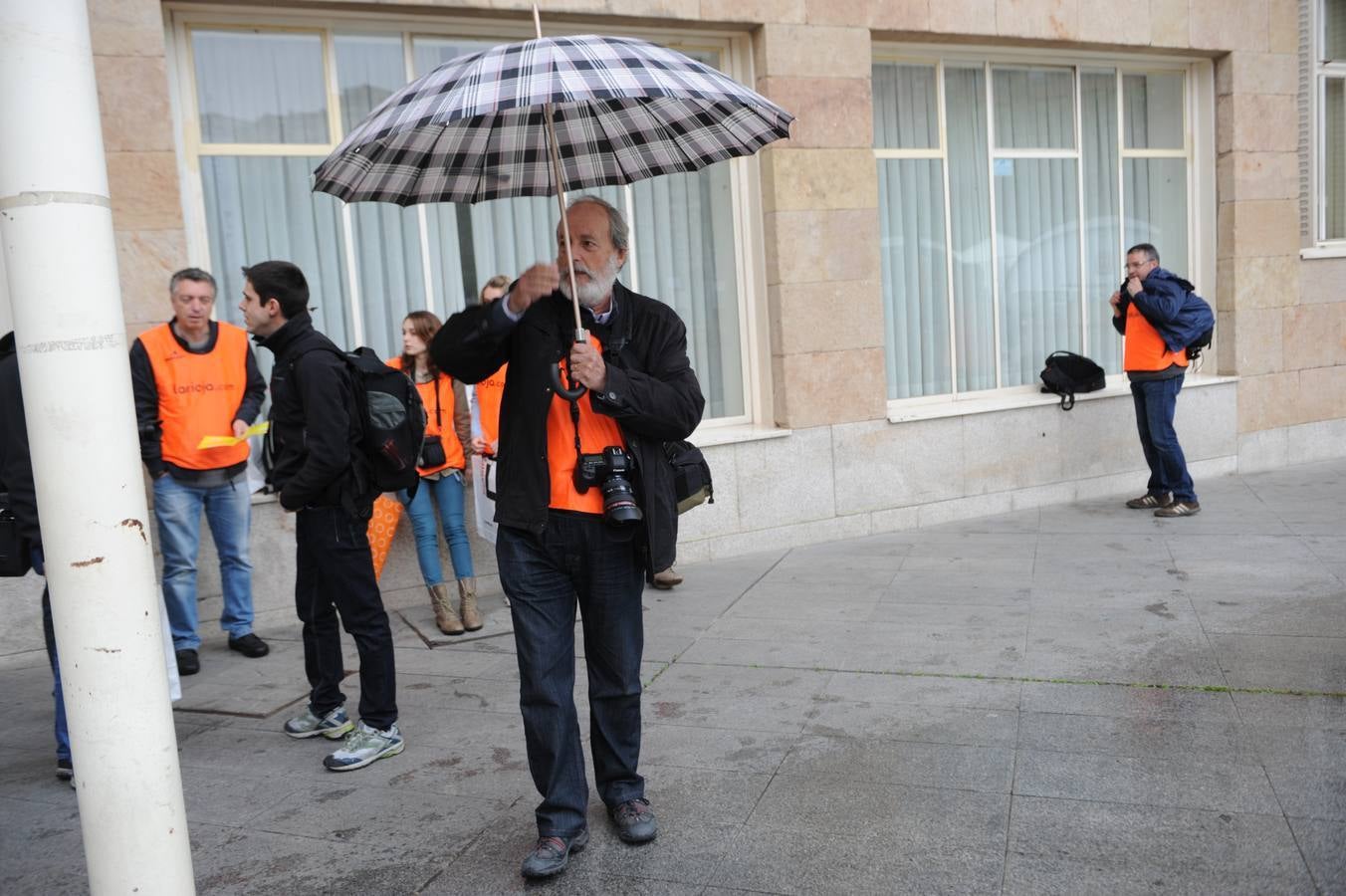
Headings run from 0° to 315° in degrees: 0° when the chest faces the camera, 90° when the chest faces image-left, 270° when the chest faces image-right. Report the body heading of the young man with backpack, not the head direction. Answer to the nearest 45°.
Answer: approximately 90°

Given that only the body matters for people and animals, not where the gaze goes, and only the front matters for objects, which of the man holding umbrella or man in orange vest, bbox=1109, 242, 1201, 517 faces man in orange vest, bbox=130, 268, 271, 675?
man in orange vest, bbox=1109, 242, 1201, 517

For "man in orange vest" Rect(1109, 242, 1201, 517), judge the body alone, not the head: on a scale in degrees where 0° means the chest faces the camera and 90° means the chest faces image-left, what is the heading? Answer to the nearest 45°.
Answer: approximately 45°

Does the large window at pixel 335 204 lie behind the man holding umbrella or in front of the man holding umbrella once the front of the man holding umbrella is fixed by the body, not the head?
behind

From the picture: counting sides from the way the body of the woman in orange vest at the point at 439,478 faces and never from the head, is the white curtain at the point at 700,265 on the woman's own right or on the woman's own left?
on the woman's own left

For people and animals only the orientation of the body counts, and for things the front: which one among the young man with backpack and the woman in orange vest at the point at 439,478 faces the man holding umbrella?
the woman in orange vest

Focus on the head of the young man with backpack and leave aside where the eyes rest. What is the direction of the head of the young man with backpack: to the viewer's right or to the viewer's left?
to the viewer's left

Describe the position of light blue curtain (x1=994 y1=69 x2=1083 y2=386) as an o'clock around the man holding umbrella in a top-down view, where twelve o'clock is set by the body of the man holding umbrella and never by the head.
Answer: The light blue curtain is roughly at 7 o'clock from the man holding umbrella.

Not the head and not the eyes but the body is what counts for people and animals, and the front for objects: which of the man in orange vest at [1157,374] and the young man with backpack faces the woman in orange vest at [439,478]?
the man in orange vest

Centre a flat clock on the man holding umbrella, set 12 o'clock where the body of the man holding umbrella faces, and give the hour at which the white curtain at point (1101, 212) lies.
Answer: The white curtain is roughly at 7 o'clock from the man holding umbrella.

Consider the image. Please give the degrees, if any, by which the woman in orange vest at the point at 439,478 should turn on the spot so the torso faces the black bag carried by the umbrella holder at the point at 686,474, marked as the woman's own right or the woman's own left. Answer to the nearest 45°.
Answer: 0° — they already face it

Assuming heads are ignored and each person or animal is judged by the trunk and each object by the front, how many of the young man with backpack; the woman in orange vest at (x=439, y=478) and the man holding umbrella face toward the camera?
2

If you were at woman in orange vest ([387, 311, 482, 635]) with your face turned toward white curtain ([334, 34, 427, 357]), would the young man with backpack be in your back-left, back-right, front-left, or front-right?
back-left

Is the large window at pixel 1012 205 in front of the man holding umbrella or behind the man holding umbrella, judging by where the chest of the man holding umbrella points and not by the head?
behind
